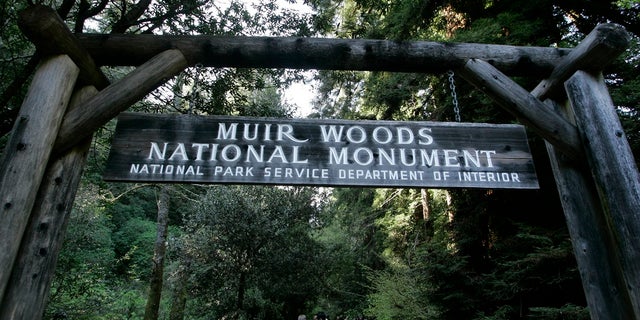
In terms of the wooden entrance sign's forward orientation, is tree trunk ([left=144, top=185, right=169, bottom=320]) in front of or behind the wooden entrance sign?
behind

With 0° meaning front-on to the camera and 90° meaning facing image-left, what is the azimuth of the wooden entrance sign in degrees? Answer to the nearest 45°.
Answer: approximately 0°

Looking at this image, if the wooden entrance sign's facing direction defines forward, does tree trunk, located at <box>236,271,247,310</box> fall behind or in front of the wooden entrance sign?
behind

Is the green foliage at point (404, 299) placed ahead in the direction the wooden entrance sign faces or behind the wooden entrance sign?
behind

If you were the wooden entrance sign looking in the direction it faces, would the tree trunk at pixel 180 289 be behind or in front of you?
behind

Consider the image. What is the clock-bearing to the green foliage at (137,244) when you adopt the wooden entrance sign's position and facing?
The green foliage is roughly at 5 o'clock from the wooden entrance sign.
